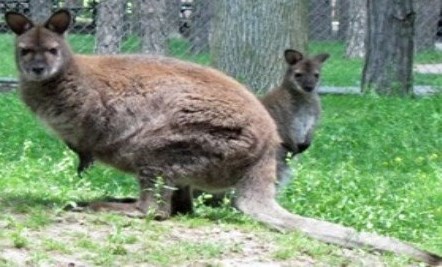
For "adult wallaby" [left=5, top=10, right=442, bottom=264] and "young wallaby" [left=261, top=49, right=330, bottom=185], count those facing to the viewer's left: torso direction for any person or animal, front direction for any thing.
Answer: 1

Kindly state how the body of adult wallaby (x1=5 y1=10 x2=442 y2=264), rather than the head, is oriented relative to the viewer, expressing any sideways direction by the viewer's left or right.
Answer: facing to the left of the viewer

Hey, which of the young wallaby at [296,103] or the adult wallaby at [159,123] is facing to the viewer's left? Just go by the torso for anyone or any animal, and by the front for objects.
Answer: the adult wallaby

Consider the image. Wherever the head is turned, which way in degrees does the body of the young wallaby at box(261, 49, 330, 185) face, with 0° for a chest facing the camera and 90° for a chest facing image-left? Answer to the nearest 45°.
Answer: approximately 315°

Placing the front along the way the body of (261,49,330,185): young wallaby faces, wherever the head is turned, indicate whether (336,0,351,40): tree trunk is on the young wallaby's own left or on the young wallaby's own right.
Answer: on the young wallaby's own left

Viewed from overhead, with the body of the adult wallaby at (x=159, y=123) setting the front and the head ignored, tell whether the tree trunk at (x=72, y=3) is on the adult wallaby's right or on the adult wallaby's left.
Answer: on the adult wallaby's right

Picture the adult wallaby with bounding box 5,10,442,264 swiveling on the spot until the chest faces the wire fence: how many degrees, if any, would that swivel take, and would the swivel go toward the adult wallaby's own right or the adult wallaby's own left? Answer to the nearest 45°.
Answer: approximately 90° to the adult wallaby's own right

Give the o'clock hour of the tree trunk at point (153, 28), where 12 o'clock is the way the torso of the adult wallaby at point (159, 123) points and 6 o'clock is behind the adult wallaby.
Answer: The tree trunk is roughly at 3 o'clock from the adult wallaby.

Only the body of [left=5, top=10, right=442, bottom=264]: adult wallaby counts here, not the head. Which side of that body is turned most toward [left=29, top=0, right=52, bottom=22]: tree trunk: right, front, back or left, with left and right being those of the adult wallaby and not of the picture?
right

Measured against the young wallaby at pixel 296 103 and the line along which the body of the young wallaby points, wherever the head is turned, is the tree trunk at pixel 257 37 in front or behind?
behind
